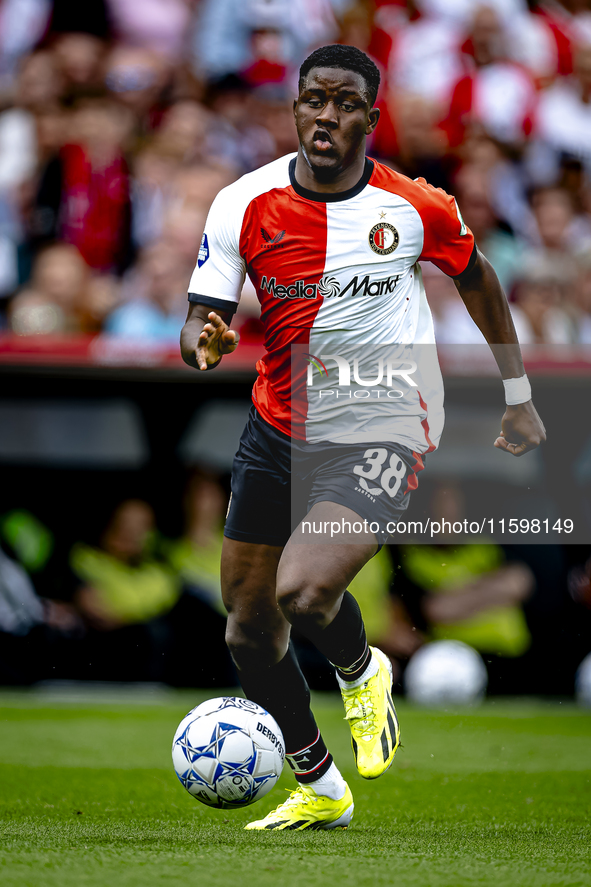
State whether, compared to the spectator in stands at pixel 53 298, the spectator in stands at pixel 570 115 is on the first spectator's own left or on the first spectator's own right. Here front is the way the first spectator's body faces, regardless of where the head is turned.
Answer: on the first spectator's own left

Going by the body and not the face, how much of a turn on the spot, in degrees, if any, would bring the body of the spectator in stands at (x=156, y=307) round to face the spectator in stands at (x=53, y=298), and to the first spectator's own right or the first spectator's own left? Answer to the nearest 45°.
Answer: approximately 135° to the first spectator's own right

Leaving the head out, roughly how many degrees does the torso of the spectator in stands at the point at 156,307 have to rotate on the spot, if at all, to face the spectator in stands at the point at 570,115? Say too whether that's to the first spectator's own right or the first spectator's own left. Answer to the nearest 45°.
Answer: approximately 135° to the first spectator's own left

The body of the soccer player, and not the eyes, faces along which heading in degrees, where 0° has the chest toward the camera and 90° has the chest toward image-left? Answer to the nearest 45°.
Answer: approximately 0°

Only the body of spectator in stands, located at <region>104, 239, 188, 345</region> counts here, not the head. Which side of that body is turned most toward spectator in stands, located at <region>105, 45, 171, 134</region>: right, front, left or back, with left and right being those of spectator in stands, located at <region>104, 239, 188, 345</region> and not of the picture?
back

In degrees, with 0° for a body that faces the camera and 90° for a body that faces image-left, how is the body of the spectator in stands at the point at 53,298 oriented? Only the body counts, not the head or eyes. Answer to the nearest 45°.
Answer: approximately 0°

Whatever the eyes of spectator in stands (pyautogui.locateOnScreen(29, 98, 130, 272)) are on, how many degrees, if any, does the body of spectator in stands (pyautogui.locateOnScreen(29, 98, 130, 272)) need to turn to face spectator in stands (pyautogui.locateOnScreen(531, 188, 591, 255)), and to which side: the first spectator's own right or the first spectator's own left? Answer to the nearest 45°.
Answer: approximately 90° to the first spectator's own left
